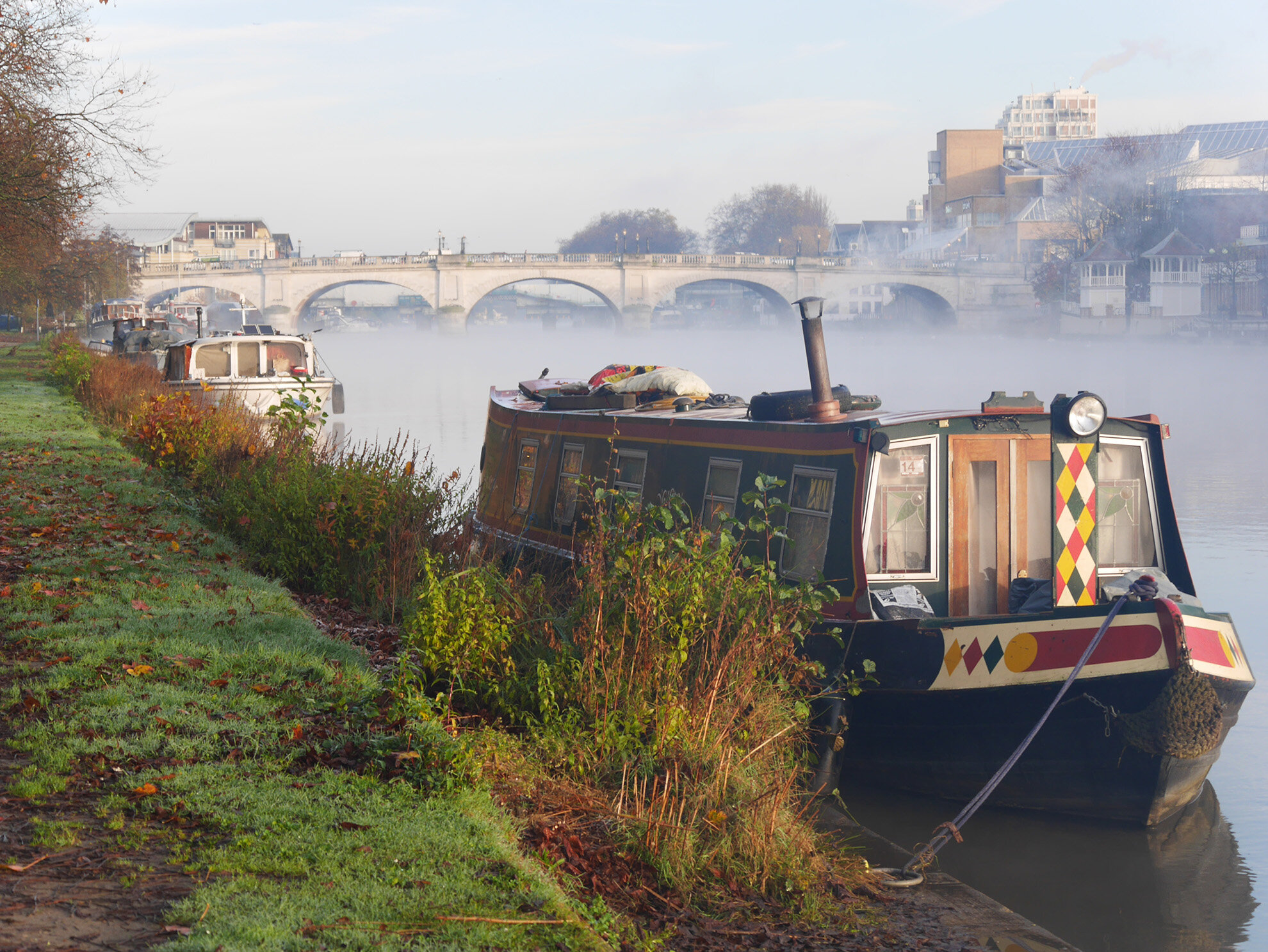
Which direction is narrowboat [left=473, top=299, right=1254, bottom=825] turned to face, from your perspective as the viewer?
facing the viewer and to the right of the viewer

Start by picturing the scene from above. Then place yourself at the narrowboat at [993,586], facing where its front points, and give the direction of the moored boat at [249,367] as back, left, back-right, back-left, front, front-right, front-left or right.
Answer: back

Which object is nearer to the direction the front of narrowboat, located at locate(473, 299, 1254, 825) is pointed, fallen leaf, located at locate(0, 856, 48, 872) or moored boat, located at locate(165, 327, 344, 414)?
the fallen leaf

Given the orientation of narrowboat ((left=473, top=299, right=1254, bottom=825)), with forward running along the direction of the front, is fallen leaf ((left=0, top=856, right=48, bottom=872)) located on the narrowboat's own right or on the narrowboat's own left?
on the narrowboat's own right
